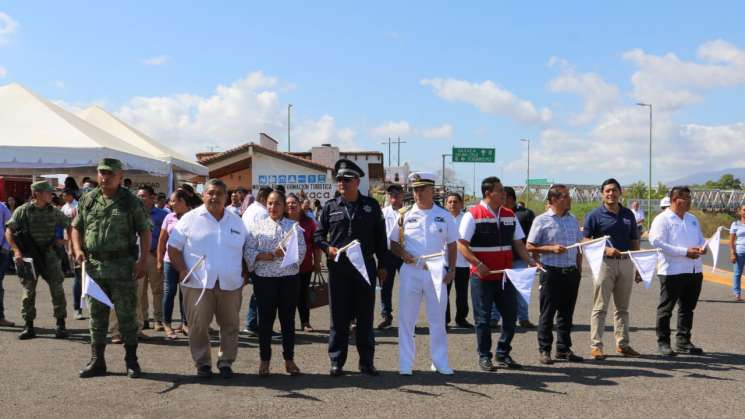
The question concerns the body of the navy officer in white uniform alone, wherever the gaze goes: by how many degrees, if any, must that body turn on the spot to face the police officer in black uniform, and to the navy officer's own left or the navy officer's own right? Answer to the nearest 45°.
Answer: approximately 90° to the navy officer's own right

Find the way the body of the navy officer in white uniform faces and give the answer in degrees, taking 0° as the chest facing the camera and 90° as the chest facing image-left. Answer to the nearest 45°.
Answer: approximately 0°

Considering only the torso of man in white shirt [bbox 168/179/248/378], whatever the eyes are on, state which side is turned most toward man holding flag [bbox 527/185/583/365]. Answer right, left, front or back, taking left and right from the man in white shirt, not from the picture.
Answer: left

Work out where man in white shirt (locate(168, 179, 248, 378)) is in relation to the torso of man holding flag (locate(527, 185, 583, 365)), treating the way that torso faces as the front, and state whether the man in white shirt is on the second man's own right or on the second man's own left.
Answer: on the second man's own right

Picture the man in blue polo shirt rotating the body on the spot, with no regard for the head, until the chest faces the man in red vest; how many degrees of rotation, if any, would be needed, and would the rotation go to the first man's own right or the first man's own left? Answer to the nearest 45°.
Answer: approximately 45° to the first man's own right

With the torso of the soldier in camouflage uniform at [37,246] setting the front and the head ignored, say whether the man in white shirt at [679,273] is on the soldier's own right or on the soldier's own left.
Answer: on the soldier's own left

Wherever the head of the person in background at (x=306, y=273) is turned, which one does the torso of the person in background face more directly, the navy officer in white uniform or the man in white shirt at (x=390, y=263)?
the navy officer in white uniform

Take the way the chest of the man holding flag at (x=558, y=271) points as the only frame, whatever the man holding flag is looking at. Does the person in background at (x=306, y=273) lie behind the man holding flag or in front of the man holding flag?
behind
